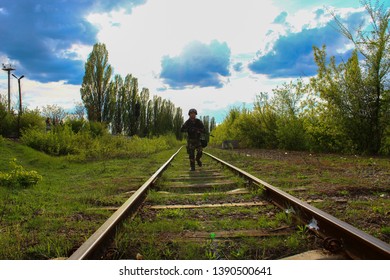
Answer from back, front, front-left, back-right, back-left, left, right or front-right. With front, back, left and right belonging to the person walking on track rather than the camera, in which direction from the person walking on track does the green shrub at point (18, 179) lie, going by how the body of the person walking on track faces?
front-right

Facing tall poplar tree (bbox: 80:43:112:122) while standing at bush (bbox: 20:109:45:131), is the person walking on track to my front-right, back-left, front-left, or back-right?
back-right

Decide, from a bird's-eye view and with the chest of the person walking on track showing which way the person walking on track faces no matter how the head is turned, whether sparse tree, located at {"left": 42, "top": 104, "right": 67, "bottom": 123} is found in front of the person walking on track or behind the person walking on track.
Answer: behind

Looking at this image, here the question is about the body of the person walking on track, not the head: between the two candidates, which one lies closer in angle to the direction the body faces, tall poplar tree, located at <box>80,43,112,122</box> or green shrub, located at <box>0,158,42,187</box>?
the green shrub

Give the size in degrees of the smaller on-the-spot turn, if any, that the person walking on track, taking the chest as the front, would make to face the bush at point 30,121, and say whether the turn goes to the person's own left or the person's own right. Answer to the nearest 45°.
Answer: approximately 135° to the person's own right

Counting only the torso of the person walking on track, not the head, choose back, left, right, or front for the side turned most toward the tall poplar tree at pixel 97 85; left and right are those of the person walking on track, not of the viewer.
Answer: back

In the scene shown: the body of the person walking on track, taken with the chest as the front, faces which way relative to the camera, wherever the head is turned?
toward the camera

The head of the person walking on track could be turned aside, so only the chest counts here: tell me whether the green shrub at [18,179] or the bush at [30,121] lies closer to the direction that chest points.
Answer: the green shrub

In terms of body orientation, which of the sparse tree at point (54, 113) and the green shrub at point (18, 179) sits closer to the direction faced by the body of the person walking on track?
the green shrub
